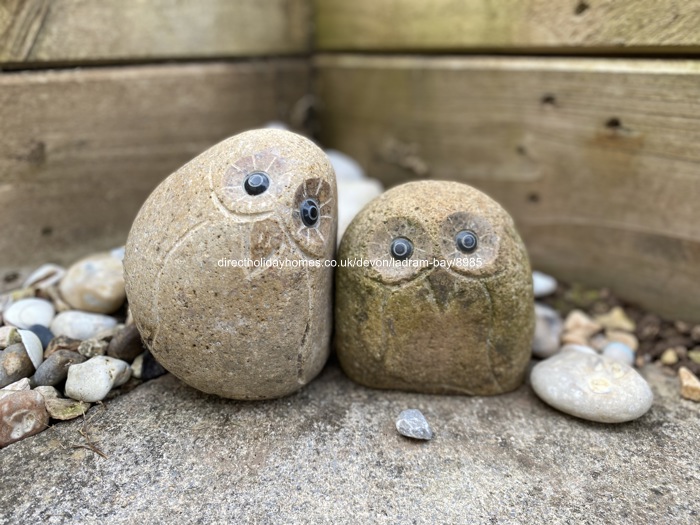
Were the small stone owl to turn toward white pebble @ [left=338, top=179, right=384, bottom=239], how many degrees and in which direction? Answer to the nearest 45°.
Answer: approximately 135° to its right

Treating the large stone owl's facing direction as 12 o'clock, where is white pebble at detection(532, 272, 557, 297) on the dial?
The white pebble is roughly at 10 o'clock from the large stone owl.

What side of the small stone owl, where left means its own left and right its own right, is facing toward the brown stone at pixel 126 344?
right

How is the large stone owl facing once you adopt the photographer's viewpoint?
facing the viewer and to the right of the viewer

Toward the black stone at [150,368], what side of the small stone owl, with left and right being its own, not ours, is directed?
right

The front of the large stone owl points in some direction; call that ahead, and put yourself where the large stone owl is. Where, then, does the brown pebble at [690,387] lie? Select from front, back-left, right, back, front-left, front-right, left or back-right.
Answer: front-left

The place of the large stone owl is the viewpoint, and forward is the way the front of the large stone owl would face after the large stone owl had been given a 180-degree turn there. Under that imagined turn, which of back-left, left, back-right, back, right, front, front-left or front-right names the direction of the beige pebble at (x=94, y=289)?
front

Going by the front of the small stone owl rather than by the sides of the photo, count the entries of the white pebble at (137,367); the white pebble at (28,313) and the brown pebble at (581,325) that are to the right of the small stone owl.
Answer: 2

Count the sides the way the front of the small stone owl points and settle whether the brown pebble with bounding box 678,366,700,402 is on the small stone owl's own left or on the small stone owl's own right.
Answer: on the small stone owl's own left

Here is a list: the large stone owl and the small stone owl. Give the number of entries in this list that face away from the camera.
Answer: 0

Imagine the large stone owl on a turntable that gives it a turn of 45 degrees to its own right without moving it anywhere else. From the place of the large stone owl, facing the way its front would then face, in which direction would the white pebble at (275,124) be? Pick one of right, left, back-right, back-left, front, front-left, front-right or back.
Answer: back

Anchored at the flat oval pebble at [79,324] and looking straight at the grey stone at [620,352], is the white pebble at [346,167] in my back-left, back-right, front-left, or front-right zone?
front-left

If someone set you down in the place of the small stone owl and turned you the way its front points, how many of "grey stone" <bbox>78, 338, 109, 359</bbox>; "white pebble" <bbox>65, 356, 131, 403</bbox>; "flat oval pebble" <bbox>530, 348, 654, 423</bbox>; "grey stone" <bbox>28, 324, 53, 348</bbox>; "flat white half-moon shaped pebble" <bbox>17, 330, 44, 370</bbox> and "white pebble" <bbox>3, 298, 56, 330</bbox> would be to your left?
1

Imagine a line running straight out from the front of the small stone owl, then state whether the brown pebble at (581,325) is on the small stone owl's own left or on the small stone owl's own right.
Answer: on the small stone owl's own left

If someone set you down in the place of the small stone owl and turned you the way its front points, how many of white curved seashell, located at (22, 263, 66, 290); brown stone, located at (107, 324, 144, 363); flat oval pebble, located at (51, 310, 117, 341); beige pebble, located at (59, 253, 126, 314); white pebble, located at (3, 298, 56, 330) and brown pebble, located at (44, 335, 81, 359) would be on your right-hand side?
6

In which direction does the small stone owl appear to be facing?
toward the camera
